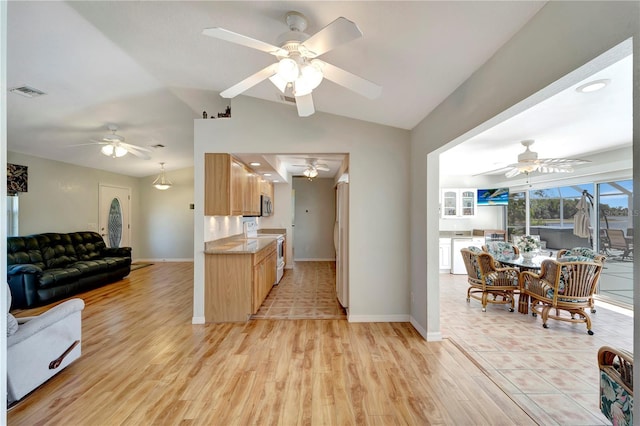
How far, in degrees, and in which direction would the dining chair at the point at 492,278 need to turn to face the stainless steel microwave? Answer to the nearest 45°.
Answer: approximately 135° to its left

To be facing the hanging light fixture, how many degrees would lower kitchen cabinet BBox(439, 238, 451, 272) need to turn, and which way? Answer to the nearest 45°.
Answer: approximately 90° to its right

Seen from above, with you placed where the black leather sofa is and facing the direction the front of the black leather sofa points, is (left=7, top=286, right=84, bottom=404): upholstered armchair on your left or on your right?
on your right

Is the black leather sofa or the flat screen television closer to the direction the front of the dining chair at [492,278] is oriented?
the flat screen television

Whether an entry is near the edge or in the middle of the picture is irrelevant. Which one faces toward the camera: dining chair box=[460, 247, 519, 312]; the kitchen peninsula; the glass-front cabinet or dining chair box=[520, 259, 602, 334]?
the glass-front cabinet

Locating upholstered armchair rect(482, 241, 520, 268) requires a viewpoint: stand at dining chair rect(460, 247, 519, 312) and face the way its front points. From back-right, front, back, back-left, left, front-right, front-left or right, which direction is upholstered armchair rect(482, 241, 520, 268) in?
front-left

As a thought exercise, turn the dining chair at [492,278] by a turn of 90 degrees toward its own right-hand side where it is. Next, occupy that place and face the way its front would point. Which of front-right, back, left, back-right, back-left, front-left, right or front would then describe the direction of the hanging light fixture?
back-right

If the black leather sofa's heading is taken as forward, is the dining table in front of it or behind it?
in front

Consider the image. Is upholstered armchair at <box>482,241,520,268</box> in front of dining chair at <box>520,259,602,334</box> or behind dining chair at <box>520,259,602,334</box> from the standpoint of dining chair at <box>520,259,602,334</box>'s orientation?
in front

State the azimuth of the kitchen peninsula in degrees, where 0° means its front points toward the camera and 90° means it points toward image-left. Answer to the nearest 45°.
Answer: approximately 270°

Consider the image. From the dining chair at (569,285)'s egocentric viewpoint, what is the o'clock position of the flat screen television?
The flat screen television is roughly at 1 o'clock from the dining chair.

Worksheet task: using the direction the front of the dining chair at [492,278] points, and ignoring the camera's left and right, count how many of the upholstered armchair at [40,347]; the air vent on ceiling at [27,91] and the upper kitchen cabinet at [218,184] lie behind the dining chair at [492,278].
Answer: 3

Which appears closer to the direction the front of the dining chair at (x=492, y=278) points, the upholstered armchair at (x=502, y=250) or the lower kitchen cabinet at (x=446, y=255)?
the upholstered armchair
